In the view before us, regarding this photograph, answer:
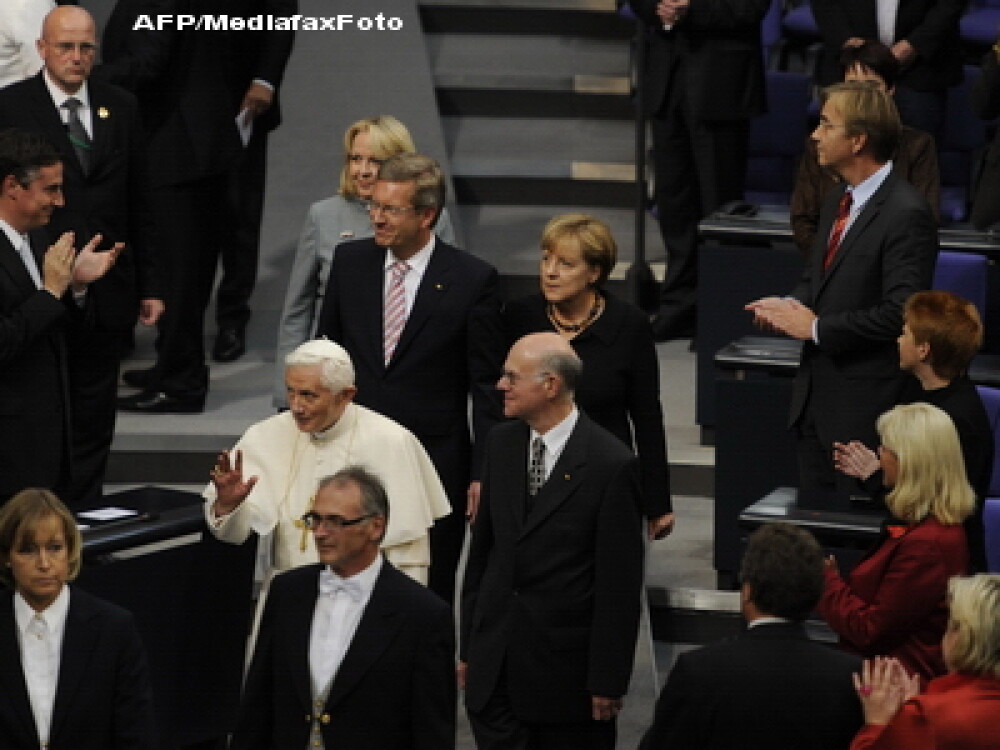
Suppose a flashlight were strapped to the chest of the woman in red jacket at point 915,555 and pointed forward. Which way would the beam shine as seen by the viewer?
to the viewer's left

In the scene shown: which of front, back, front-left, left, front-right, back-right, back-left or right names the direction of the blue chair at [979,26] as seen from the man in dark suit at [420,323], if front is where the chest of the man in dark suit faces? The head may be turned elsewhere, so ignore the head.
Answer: back

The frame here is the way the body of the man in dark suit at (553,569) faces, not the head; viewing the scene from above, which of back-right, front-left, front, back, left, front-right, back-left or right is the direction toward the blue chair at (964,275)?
back

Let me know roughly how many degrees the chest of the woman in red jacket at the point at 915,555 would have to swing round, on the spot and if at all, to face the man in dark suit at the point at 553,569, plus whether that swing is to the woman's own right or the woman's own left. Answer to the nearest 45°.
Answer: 0° — they already face them

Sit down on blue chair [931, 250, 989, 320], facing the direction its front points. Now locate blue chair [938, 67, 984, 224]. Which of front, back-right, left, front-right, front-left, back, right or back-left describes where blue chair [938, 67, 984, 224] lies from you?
back-right

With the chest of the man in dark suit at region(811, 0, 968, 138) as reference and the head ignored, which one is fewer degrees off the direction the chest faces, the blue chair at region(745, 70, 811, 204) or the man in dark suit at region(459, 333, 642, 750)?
the man in dark suit

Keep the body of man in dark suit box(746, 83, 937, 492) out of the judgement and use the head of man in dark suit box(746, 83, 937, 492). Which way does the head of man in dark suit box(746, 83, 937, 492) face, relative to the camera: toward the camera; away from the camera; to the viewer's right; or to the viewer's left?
to the viewer's left

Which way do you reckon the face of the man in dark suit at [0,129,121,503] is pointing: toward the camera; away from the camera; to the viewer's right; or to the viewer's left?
to the viewer's right

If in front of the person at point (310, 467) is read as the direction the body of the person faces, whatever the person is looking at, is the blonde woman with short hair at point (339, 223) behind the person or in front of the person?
behind
